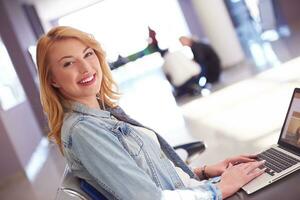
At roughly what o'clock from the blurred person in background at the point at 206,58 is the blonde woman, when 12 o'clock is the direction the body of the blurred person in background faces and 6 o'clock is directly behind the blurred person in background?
The blonde woman is roughly at 9 o'clock from the blurred person in background.

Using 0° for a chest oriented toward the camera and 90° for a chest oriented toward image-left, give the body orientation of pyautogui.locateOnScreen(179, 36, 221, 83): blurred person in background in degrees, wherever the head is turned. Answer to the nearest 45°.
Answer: approximately 90°

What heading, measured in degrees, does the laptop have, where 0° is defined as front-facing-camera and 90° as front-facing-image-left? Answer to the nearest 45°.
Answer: approximately 45°

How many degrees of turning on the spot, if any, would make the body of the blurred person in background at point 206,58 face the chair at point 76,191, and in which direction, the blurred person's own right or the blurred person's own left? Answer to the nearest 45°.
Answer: approximately 90° to the blurred person's own left

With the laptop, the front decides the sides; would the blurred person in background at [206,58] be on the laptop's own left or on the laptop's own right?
on the laptop's own right

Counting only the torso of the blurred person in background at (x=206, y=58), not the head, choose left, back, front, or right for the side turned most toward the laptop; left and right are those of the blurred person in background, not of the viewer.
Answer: left

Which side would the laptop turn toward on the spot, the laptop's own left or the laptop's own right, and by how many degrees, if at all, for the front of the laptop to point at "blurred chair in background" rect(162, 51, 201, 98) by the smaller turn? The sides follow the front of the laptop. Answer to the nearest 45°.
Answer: approximately 135° to the laptop's own right
